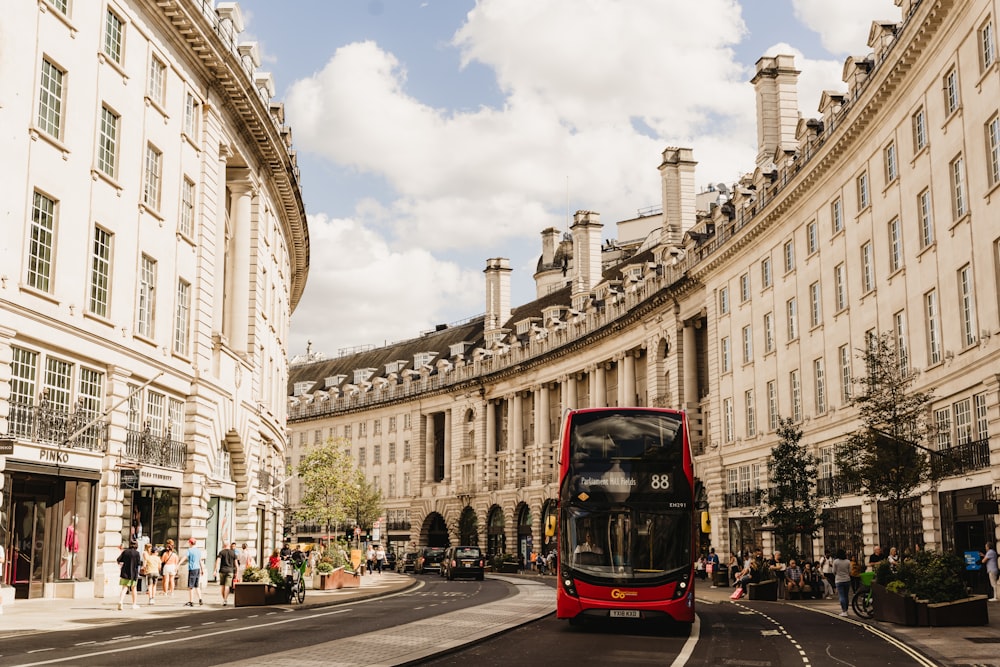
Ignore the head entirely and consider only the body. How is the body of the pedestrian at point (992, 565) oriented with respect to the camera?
to the viewer's left

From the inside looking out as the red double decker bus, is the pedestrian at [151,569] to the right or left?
on its right

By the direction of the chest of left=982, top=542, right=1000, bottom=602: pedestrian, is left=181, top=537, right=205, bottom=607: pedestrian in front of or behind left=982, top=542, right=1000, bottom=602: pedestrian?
in front

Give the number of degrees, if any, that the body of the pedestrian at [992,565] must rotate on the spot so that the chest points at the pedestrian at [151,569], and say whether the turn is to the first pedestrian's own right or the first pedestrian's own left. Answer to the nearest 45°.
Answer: approximately 45° to the first pedestrian's own left

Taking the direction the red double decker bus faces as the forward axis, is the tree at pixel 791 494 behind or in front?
behind

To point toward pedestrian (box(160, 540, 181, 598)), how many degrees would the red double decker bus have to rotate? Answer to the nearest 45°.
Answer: approximately 135° to its right
